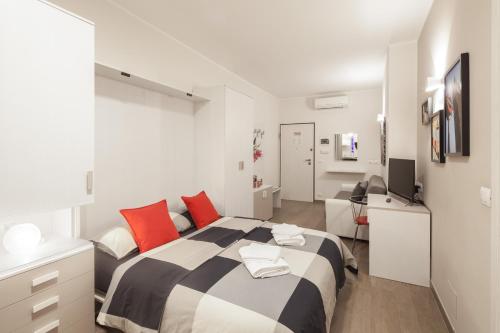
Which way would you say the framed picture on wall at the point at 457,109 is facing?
to the viewer's left

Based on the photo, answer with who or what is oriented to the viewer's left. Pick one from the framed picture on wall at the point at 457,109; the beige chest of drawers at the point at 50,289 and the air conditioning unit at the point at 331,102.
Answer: the framed picture on wall

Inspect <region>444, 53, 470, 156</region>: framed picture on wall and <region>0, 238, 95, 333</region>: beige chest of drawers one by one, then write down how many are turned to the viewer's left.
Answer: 1

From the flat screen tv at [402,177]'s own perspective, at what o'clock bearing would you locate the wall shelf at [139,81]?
The wall shelf is roughly at 12 o'clock from the flat screen tv.

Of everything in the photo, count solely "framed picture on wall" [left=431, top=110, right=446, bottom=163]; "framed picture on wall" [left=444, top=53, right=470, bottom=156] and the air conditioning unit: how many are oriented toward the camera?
1

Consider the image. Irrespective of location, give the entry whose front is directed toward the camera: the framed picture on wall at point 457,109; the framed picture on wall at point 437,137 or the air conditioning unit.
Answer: the air conditioning unit

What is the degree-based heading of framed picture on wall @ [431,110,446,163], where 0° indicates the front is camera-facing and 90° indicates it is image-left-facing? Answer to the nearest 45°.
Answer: approximately 90°

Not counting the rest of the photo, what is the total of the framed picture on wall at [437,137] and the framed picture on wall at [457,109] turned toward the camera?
0

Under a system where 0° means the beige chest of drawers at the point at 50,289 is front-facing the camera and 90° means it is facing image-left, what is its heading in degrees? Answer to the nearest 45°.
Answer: approximately 315°

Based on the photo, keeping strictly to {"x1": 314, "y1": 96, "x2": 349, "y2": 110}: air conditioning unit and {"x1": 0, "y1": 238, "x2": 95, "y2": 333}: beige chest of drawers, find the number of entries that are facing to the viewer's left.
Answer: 0

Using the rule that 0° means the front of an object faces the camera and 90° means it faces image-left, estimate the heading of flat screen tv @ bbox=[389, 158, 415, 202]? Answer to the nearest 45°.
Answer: approximately 45°

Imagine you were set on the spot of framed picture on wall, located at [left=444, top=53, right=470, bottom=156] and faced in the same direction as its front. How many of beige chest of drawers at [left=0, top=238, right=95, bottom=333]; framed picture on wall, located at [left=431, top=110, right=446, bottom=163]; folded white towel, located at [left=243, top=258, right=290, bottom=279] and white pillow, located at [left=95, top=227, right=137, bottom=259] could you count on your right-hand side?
1

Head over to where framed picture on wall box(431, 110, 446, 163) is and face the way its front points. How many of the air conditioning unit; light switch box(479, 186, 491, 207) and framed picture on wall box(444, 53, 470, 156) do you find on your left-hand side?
2
